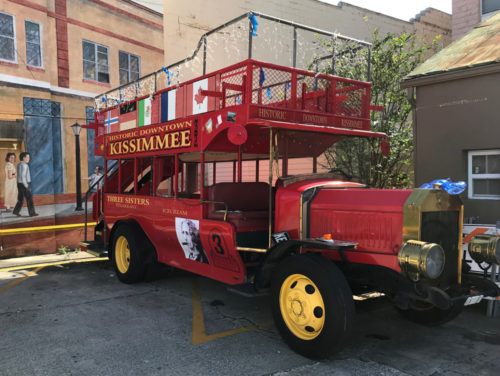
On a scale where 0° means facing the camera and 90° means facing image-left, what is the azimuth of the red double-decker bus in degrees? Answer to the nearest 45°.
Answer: approximately 315°

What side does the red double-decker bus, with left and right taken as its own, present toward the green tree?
left

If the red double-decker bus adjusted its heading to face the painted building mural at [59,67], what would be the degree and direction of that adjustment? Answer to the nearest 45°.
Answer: approximately 180°

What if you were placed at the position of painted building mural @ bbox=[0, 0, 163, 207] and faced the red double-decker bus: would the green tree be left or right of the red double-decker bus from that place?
left
